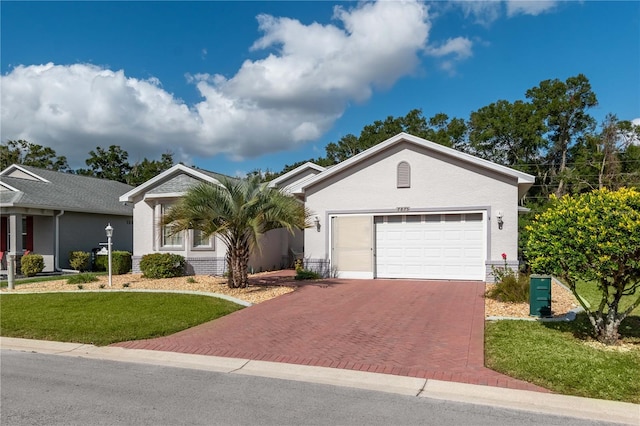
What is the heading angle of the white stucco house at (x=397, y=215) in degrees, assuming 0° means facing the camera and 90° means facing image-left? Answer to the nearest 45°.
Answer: approximately 0°

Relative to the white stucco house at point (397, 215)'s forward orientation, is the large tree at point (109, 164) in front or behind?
behind

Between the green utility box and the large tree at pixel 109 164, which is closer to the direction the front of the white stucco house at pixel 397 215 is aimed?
the green utility box

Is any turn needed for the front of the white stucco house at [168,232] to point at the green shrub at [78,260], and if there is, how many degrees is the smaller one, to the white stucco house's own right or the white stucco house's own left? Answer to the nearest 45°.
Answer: approximately 135° to the white stucco house's own right
